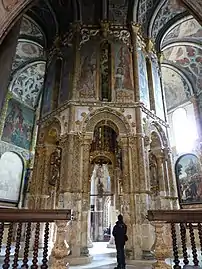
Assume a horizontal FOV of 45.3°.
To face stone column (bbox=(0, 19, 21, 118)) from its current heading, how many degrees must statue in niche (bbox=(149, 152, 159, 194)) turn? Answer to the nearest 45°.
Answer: approximately 90° to its right

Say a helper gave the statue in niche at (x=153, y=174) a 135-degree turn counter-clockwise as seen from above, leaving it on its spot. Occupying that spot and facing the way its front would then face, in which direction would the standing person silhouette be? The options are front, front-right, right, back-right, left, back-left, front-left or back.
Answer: back
